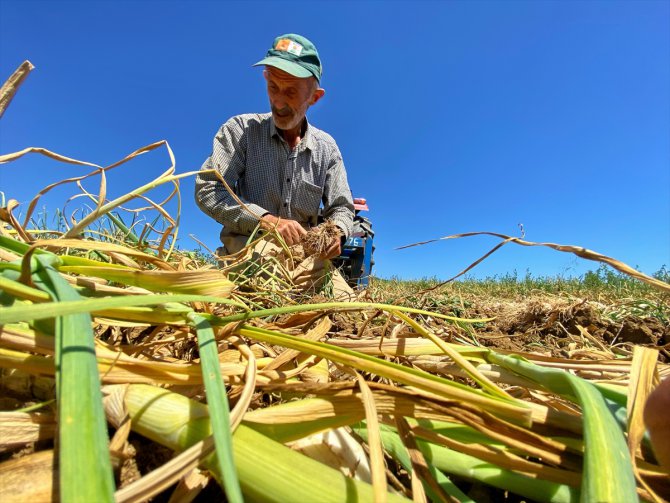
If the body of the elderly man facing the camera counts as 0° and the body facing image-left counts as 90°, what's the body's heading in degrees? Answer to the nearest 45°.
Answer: approximately 0°
